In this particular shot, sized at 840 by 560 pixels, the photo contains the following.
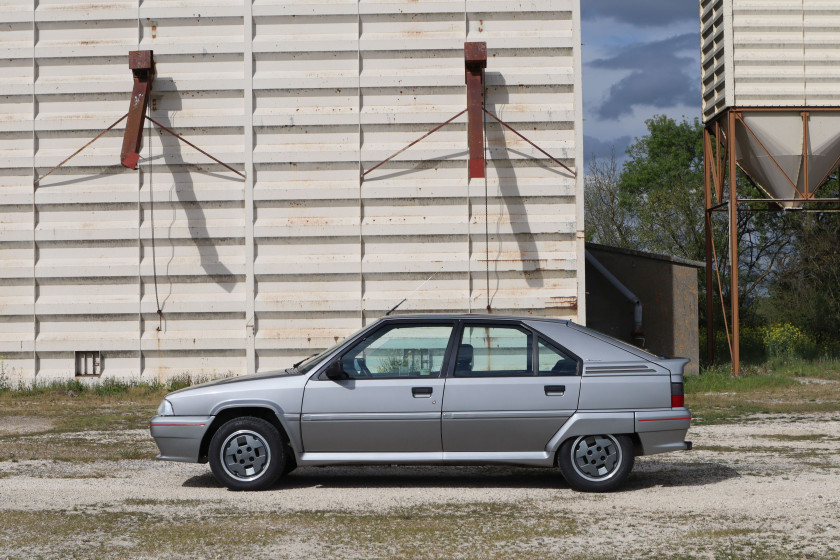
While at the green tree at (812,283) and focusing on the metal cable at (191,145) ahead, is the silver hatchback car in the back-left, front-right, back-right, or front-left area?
front-left

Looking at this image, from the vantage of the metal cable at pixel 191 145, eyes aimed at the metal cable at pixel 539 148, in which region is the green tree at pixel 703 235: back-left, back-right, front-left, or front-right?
front-left

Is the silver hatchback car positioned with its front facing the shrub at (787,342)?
no

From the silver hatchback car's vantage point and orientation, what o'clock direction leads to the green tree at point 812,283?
The green tree is roughly at 4 o'clock from the silver hatchback car.

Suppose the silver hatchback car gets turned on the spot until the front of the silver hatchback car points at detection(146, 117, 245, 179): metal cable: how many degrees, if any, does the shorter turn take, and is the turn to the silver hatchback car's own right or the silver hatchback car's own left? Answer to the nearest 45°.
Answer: approximately 45° to the silver hatchback car's own right

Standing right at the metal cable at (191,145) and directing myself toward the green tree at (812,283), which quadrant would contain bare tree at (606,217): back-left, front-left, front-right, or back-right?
front-left

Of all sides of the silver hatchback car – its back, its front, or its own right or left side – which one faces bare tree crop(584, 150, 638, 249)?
right

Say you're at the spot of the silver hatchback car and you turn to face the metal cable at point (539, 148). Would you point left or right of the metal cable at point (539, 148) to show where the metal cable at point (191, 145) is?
left

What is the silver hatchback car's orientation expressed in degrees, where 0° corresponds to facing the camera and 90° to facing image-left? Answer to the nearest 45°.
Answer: approximately 90°

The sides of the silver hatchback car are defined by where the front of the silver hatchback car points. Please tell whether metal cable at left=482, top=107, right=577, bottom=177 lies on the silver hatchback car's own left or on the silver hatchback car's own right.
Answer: on the silver hatchback car's own right

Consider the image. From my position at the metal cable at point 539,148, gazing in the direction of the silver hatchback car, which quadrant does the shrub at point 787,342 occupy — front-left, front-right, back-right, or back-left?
back-left

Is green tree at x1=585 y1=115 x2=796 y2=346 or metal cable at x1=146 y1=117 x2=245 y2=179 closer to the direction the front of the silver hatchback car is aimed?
the metal cable

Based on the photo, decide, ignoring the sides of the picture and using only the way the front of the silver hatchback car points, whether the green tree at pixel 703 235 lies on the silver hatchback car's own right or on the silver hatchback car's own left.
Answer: on the silver hatchback car's own right

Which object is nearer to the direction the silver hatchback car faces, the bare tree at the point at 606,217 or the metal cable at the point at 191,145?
the metal cable

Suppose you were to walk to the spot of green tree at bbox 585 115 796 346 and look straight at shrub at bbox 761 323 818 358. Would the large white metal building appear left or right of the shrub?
right
